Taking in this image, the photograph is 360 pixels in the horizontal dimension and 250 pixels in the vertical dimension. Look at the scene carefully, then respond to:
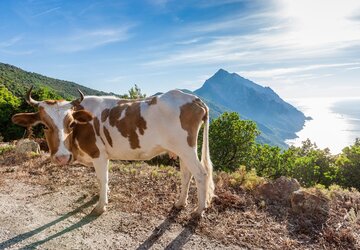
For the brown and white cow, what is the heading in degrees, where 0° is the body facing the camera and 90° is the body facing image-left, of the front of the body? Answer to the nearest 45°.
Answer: approximately 90°

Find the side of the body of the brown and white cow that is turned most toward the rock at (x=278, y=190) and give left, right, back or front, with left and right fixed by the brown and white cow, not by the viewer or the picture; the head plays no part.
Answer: back

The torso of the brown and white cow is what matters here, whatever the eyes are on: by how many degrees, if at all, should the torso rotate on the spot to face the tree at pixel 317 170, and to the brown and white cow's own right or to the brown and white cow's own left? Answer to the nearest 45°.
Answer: approximately 135° to the brown and white cow's own right

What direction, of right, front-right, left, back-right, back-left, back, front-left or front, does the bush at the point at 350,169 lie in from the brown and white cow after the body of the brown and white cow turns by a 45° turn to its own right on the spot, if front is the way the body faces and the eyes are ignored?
right

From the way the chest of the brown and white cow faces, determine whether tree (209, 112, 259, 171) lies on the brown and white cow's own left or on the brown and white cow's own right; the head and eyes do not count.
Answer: on the brown and white cow's own right

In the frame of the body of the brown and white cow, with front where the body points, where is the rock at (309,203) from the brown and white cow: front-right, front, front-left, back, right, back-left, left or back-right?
back

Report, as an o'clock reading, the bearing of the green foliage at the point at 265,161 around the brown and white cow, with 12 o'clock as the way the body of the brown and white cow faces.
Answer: The green foliage is roughly at 4 o'clock from the brown and white cow.

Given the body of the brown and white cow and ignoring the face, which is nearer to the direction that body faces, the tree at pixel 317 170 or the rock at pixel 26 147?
the rock

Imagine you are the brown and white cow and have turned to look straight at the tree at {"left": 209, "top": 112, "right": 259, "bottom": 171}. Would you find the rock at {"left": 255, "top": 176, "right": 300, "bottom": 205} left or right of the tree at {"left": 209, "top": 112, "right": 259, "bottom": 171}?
right
